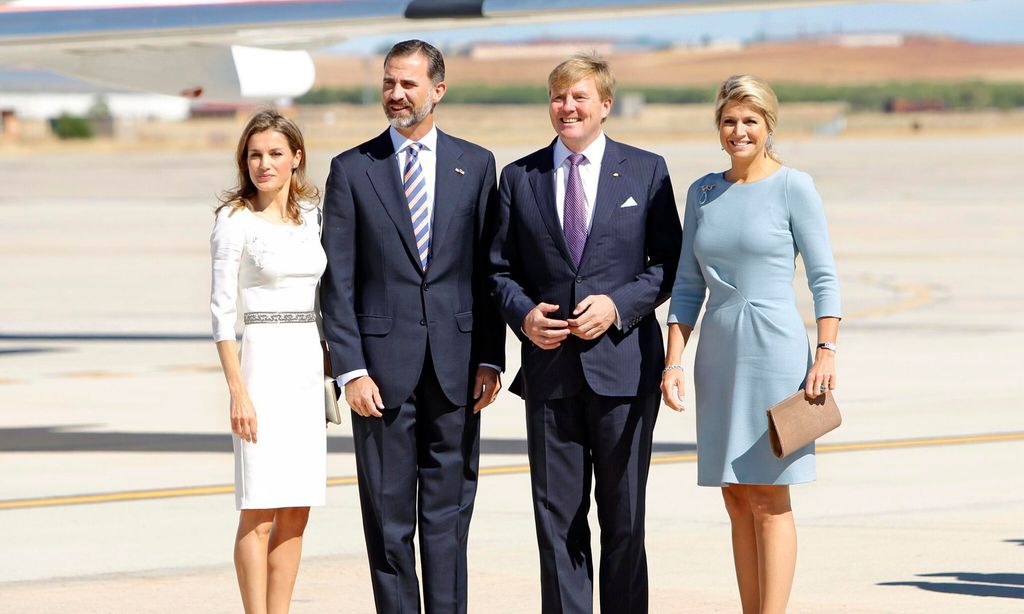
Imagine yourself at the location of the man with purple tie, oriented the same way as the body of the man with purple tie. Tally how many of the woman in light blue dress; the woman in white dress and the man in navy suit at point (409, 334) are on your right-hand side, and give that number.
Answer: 2

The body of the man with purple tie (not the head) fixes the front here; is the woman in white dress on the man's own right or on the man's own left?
on the man's own right

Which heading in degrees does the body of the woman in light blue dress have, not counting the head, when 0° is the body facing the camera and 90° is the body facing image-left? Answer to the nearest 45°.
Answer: approximately 45°

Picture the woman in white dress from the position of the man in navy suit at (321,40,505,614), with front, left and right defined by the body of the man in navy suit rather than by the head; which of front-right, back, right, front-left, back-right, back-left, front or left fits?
right

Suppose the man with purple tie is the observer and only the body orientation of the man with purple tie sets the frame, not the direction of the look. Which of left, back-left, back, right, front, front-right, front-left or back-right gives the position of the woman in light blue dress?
left

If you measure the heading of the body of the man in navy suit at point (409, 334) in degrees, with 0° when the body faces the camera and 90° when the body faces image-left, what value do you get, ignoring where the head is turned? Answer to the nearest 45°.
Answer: approximately 0°

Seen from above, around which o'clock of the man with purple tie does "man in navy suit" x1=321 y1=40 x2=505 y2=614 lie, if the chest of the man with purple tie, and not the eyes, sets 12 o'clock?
The man in navy suit is roughly at 3 o'clock from the man with purple tie.

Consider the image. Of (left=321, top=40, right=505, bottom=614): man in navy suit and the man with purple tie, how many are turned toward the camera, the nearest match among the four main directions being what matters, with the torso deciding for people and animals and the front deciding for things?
2

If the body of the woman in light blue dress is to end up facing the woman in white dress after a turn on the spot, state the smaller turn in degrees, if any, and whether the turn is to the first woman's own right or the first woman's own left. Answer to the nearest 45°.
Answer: approximately 45° to the first woman's own right

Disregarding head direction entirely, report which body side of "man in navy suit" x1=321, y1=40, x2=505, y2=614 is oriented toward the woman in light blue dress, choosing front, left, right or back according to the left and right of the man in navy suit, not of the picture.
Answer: left

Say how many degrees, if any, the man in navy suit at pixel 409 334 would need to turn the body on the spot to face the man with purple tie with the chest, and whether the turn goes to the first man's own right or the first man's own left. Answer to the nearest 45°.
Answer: approximately 90° to the first man's own left
